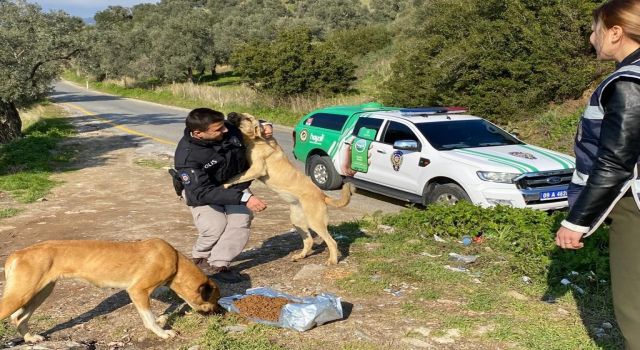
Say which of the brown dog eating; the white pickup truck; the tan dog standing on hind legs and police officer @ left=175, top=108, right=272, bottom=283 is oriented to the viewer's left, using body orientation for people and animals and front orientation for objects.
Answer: the tan dog standing on hind legs

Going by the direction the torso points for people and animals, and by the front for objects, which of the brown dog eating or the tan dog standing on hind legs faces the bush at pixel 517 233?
the brown dog eating

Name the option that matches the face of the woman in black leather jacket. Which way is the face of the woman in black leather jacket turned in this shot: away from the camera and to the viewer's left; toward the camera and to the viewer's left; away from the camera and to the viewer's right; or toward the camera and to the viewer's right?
away from the camera and to the viewer's left

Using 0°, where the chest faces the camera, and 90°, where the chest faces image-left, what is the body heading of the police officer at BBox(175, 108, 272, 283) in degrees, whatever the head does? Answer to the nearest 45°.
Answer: approximately 315°

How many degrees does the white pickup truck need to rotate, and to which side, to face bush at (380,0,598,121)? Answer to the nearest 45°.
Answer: approximately 135° to its left

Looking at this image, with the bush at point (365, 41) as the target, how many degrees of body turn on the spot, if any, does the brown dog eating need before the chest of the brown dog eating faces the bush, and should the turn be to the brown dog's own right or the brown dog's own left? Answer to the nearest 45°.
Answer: approximately 45° to the brown dog's own left

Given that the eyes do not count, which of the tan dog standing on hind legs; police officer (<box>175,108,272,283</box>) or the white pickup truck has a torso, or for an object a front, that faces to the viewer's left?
the tan dog standing on hind legs

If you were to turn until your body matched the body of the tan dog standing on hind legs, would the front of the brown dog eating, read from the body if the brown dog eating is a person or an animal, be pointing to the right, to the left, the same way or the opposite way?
the opposite way

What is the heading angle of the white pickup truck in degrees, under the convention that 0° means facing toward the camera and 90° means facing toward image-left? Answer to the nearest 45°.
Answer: approximately 315°

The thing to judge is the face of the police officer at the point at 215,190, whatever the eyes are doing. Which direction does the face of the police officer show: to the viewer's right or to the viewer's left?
to the viewer's right

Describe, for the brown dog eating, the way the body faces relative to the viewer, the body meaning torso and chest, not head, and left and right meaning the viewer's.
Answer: facing to the right of the viewer

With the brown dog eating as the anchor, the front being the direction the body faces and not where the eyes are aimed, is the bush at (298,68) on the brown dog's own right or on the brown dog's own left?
on the brown dog's own left

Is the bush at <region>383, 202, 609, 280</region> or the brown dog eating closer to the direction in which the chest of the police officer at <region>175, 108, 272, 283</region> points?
the bush

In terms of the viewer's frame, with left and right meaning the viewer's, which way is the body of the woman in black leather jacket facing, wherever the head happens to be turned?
facing to the left of the viewer

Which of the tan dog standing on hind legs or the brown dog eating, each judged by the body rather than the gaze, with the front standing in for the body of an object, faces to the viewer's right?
the brown dog eating
